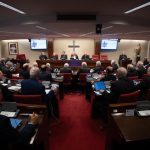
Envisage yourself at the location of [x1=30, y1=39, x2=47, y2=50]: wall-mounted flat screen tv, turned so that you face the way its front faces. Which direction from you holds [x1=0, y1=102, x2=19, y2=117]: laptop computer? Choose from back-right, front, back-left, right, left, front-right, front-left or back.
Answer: front

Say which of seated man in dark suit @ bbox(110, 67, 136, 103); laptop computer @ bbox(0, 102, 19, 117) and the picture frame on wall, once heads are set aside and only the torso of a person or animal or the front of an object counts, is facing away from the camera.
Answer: the seated man in dark suit

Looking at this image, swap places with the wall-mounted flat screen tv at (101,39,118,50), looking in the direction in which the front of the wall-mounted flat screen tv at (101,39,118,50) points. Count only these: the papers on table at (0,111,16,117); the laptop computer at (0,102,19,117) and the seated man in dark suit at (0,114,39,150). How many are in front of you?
3

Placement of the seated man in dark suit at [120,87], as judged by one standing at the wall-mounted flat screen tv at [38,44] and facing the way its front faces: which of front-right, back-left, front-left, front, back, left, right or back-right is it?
front

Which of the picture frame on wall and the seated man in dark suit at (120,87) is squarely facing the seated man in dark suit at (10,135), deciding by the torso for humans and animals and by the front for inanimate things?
the picture frame on wall

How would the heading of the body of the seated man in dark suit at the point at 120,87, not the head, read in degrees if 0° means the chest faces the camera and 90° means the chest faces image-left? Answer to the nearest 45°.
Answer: approximately 180°

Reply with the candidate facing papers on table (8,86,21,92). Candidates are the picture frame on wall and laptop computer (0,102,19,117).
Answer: the picture frame on wall

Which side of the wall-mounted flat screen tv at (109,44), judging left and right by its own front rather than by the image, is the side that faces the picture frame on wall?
right

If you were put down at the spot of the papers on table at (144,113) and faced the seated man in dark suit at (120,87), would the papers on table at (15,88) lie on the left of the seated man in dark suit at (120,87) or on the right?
left

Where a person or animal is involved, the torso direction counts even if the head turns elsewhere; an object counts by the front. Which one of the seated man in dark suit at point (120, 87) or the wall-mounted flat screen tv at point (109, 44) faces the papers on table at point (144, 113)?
the wall-mounted flat screen tv

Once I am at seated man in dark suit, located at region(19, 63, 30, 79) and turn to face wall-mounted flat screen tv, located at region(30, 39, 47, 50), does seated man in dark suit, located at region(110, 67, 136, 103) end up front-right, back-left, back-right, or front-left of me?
back-right

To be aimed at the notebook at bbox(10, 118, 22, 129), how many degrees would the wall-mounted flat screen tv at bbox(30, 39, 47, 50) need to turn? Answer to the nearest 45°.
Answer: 0° — it already faces it

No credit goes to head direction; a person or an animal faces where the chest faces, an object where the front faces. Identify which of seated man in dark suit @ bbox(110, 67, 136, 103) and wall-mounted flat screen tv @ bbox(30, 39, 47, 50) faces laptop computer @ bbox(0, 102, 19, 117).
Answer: the wall-mounted flat screen tv

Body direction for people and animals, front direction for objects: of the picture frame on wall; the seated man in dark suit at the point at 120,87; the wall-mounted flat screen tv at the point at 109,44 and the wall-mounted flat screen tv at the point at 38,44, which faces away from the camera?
the seated man in dark suit

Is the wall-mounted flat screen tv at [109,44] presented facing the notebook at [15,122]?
yes

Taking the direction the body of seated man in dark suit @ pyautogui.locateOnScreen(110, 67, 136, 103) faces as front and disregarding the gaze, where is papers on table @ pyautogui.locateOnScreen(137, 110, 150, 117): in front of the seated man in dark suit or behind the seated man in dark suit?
behind

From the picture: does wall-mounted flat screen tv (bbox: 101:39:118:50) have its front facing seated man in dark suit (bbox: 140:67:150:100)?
yes
